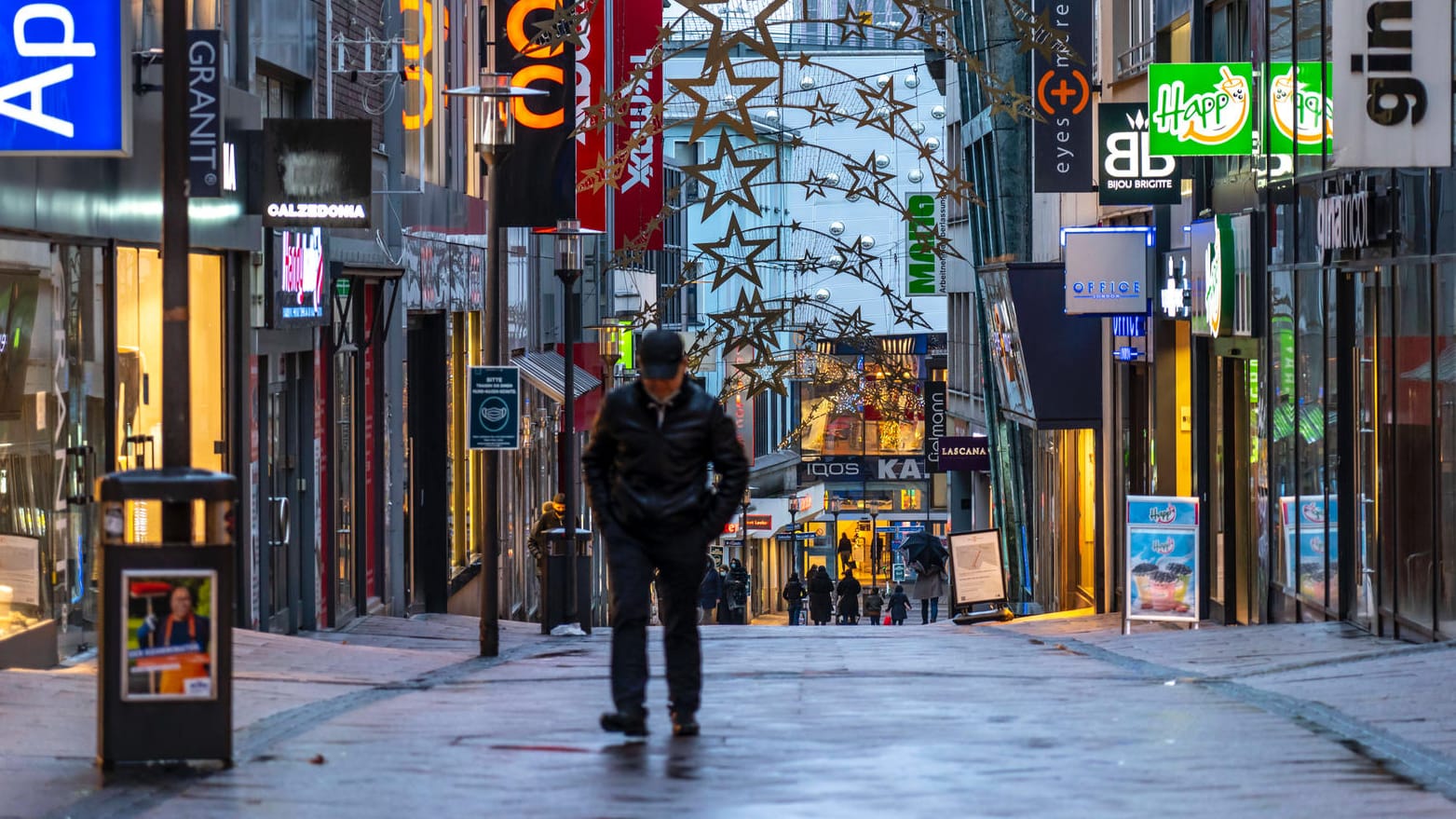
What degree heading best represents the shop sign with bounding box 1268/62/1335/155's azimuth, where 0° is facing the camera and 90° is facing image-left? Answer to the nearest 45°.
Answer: approximately 0°

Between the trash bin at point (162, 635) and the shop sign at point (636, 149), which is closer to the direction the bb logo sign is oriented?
the trash bin

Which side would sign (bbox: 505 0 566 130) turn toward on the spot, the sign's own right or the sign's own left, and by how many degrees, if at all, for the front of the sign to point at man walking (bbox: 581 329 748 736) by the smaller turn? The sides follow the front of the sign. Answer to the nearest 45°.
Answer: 0° — it already faces them

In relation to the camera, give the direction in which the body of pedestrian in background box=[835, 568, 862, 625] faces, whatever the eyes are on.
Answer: away from the camera

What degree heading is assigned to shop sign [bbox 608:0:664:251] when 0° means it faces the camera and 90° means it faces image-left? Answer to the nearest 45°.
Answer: approximately 0°
